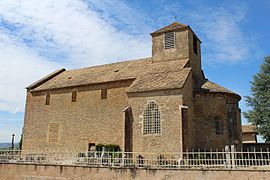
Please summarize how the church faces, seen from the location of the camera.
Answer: facing away from the viewer and to the left of the viewer

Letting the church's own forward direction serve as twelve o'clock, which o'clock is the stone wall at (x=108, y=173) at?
The stone wall is roughly at 8 o'clock from the church.
